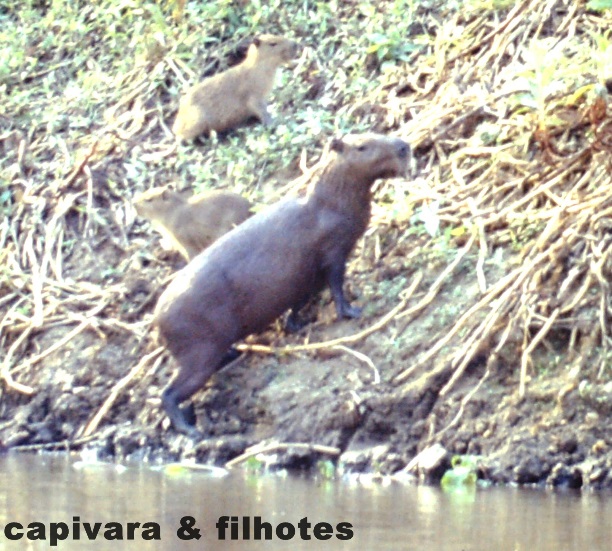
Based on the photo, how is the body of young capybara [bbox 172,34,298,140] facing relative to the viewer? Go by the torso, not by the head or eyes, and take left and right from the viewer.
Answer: facing to the right of the viewer

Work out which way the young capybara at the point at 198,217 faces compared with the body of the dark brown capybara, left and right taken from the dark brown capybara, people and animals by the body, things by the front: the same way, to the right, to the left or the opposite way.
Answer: the opposite way

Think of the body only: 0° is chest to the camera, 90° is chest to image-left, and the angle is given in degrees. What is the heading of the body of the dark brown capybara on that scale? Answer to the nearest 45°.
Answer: approximately 270°

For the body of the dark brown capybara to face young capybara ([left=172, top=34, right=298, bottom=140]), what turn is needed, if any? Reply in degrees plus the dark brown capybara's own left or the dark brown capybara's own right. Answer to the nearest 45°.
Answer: approximately 90° to the dark brown capybara's own left

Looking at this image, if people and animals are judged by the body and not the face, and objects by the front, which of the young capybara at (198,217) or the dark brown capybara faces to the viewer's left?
the young capybara

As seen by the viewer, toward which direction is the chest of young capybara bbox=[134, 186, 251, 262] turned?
to the viewer's left
